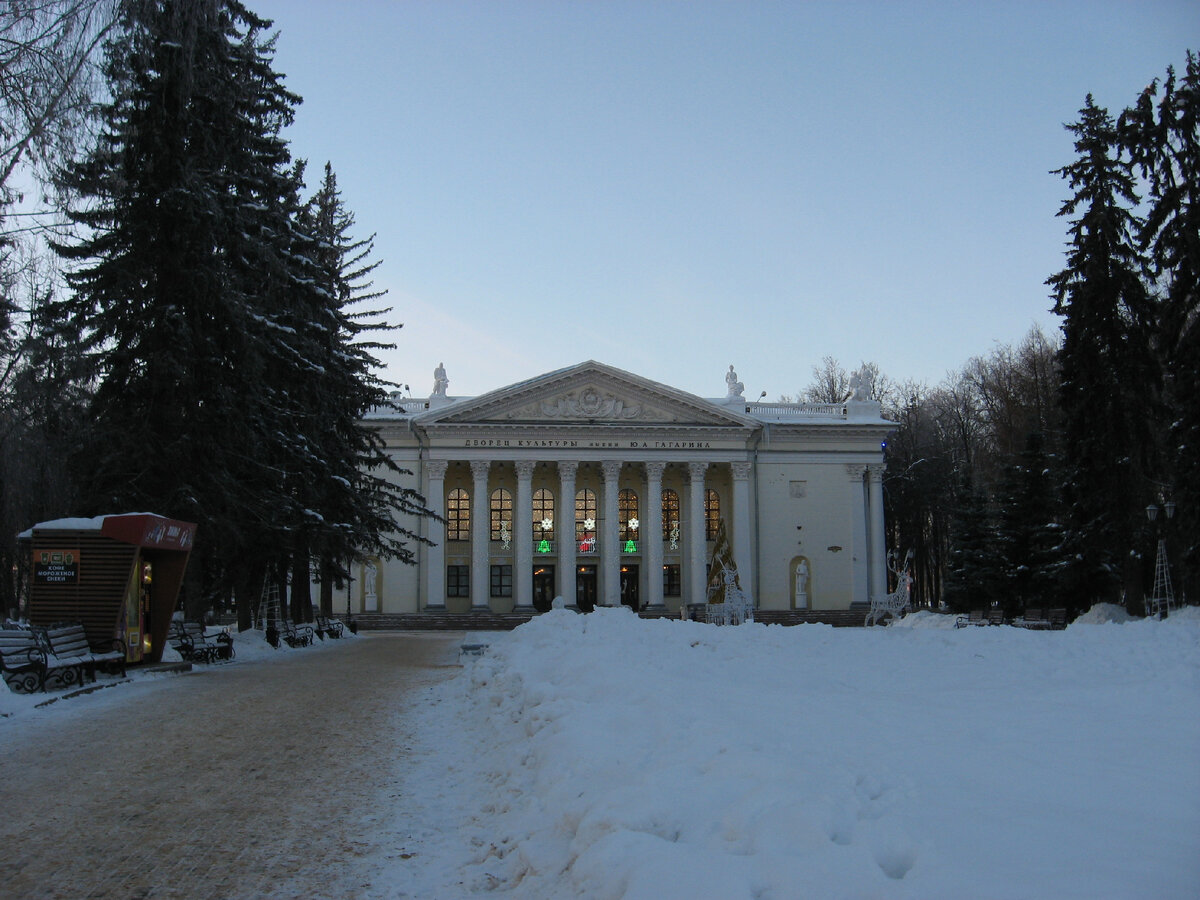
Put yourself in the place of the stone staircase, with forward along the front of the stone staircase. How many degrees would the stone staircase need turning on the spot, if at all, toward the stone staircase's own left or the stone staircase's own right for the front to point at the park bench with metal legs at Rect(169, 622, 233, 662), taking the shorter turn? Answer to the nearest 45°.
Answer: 0° — it already faces it

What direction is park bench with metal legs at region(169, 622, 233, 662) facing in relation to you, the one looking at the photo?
facing the viewer and to the right of the viewer

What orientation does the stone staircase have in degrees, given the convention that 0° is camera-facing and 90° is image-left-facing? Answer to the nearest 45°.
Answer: approximately 0°

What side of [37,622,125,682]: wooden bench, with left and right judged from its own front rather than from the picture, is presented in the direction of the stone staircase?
left

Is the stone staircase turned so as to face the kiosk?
yes

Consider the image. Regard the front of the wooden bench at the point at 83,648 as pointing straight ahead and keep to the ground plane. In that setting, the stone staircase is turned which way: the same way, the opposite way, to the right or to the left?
to the right

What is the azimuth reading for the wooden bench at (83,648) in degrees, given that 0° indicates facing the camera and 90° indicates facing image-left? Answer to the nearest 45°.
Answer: approximately 315°

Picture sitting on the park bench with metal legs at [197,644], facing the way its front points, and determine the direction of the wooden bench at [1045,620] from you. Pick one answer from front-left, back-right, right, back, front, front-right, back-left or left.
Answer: front-left

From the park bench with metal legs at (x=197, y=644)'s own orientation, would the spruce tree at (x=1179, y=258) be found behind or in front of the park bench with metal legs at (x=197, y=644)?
in front

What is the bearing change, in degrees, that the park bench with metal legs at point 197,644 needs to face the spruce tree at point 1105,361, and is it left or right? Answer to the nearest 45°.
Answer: approximately 45° to its left

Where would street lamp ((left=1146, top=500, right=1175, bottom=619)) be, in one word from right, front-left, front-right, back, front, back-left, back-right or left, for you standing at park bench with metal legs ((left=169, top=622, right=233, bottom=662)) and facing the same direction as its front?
front-left

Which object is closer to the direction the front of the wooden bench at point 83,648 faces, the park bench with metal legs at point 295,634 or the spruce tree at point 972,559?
the spruce tree
